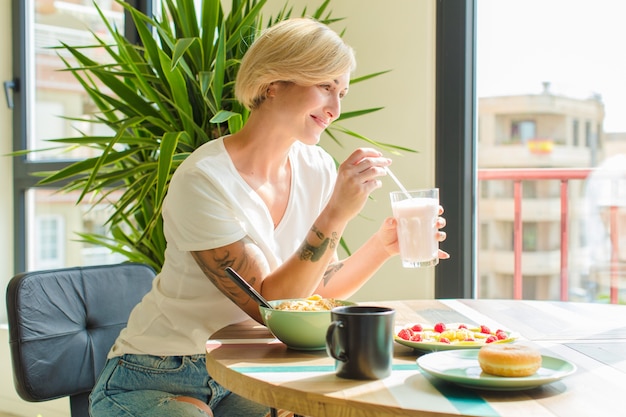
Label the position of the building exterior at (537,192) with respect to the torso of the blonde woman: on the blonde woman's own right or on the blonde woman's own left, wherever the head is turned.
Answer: on the blonde woman's own left

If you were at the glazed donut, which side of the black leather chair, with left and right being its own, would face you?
front

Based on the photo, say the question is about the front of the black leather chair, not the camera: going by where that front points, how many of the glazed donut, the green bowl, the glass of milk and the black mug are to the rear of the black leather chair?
0

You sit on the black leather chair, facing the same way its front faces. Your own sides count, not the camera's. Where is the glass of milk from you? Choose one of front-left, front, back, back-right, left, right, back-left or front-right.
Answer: front

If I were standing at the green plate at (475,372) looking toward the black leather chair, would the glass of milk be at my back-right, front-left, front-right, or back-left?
front-right

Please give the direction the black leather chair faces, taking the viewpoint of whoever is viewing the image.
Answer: facing the viewer and to the right of the viewer

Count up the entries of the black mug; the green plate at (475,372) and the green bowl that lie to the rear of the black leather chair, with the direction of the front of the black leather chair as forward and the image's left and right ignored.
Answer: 0

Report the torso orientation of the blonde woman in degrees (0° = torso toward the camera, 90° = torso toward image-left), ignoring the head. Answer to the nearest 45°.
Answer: approximately 315°

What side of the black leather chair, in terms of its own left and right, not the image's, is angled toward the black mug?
front

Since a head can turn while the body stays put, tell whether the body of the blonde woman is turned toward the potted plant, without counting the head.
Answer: no

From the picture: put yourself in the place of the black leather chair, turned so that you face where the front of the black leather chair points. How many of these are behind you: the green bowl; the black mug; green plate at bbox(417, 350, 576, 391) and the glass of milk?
0
